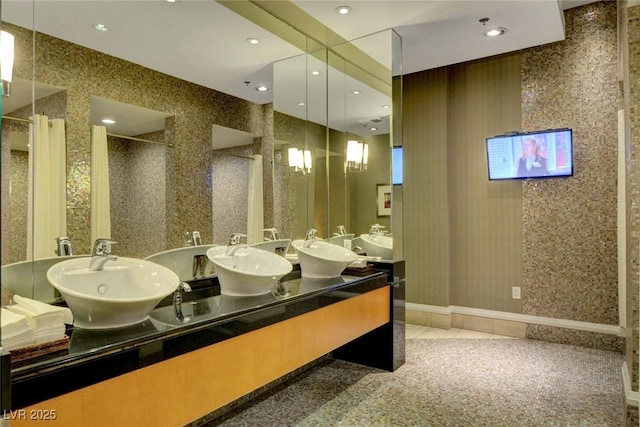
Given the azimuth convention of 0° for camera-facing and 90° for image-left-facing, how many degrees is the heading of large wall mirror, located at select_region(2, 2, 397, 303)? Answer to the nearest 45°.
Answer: approximately 315°

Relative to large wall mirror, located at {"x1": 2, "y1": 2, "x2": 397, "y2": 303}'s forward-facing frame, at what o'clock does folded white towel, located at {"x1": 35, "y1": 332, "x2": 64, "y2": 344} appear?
The folded white towel is roughly at 2 o'clock from the large wall mirror.

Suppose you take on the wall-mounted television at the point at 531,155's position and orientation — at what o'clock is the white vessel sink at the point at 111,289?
The white vessel sink is roughly at 1 o'clock from the wall-mounted television.

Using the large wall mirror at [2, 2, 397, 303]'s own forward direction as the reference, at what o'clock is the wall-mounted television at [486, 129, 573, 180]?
The wall-mounted television is roughly at 10 o'clock from the large wall mirror.

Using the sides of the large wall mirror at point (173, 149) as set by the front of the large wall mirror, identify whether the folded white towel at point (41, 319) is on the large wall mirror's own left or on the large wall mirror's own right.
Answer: on the large wall mirror's own right

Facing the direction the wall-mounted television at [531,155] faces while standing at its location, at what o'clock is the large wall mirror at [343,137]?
The large wall mirror is roughly at 2 o'clock from the wall-mounted television.

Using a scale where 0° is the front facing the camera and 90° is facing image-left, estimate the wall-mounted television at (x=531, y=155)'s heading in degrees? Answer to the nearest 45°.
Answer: approximately 0°

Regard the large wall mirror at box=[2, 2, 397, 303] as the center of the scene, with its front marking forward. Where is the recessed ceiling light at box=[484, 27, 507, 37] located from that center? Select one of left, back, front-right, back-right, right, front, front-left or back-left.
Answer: front-left

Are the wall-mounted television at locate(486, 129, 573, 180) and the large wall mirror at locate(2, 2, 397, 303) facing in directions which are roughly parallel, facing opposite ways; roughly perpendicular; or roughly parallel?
roughly perpendicular
